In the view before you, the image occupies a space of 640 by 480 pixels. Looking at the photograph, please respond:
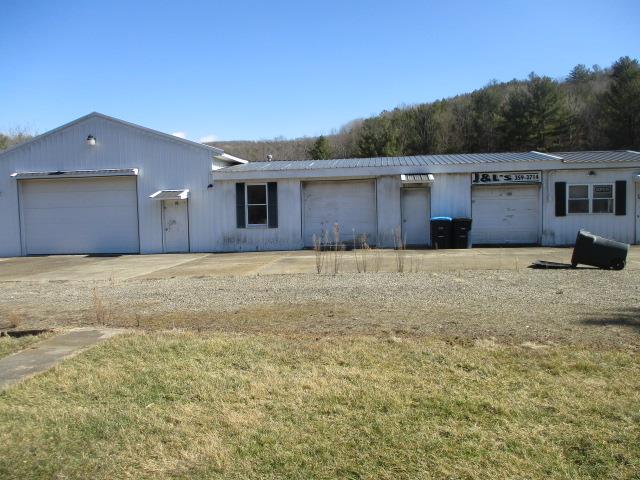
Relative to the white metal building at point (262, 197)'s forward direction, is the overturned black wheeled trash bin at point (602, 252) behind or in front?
in front

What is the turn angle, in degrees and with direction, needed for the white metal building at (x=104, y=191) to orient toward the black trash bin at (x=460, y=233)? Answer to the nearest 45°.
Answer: approximately 45° to its left

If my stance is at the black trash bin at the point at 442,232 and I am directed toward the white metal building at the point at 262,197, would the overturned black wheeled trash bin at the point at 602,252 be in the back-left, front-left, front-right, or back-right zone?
back-left

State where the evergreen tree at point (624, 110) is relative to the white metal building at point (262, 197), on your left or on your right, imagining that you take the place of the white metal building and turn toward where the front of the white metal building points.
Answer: on your left

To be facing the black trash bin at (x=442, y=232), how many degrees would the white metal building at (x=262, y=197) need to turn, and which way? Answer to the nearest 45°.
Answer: approximately 90° to its left

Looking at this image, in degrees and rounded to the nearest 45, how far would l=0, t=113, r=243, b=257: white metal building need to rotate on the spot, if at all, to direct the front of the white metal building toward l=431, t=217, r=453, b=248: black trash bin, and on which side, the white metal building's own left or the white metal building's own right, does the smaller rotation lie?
approximately 45° to the white metal building's own left

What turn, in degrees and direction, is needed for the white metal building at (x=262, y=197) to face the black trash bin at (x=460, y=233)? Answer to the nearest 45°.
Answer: approximately 90° to its left

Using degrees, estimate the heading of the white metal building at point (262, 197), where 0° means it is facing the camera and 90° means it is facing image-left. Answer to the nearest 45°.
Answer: approximately 0°

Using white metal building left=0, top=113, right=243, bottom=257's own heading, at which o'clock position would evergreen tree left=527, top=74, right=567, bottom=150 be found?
The evergreen tree is roughly at 8 o'clock from the white metal building.

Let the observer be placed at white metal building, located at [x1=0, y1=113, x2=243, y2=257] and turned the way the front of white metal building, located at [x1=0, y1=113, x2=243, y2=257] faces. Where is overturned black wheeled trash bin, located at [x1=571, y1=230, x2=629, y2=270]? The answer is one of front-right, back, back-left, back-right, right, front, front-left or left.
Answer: front-left

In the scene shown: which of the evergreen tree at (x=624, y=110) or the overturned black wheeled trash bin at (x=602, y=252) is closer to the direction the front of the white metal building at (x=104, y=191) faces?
the overturned black wheeled trash bin
